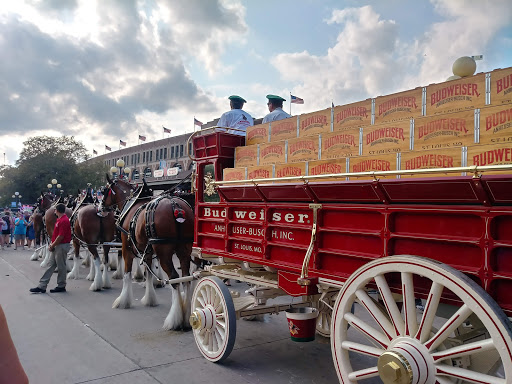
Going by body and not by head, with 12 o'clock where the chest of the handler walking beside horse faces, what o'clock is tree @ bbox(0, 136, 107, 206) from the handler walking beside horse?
The tree is roughly at 3 o'clock from the handler walking beside horse.

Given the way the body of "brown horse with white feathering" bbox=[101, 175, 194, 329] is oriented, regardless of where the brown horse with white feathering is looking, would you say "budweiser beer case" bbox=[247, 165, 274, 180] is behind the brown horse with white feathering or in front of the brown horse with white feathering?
behind

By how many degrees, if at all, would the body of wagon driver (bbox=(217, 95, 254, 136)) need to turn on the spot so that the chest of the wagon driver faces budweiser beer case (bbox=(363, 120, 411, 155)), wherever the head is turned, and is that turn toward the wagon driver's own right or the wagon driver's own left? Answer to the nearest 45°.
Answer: approximately 135° to the wagon driver's own right

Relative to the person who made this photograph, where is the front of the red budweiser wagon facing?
facing away from the viewer and to the left of the viewer

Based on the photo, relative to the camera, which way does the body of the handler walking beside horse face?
to the viewer's left

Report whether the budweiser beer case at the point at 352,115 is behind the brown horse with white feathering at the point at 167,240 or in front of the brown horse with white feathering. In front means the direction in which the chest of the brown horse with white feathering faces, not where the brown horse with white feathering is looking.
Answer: behind

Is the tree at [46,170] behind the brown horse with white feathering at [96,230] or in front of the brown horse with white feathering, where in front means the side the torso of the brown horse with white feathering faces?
in front

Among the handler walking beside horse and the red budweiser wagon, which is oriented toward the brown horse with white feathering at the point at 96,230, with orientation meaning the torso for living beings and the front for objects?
the red budweiser wagon

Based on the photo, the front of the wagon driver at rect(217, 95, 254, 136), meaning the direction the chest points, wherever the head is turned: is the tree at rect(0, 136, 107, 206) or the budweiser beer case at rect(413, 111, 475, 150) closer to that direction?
the tree

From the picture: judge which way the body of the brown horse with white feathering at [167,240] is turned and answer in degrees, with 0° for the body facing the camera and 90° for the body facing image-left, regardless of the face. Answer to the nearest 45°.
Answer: approximately 135°

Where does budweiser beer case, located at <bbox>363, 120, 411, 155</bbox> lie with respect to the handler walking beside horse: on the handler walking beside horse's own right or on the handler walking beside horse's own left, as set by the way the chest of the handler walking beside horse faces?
on the handler walking beside horse's own left
